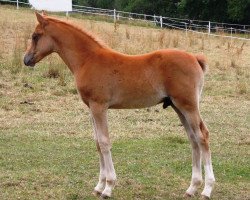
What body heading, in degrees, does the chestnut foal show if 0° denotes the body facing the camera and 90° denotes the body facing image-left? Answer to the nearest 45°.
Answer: approximately 90°
